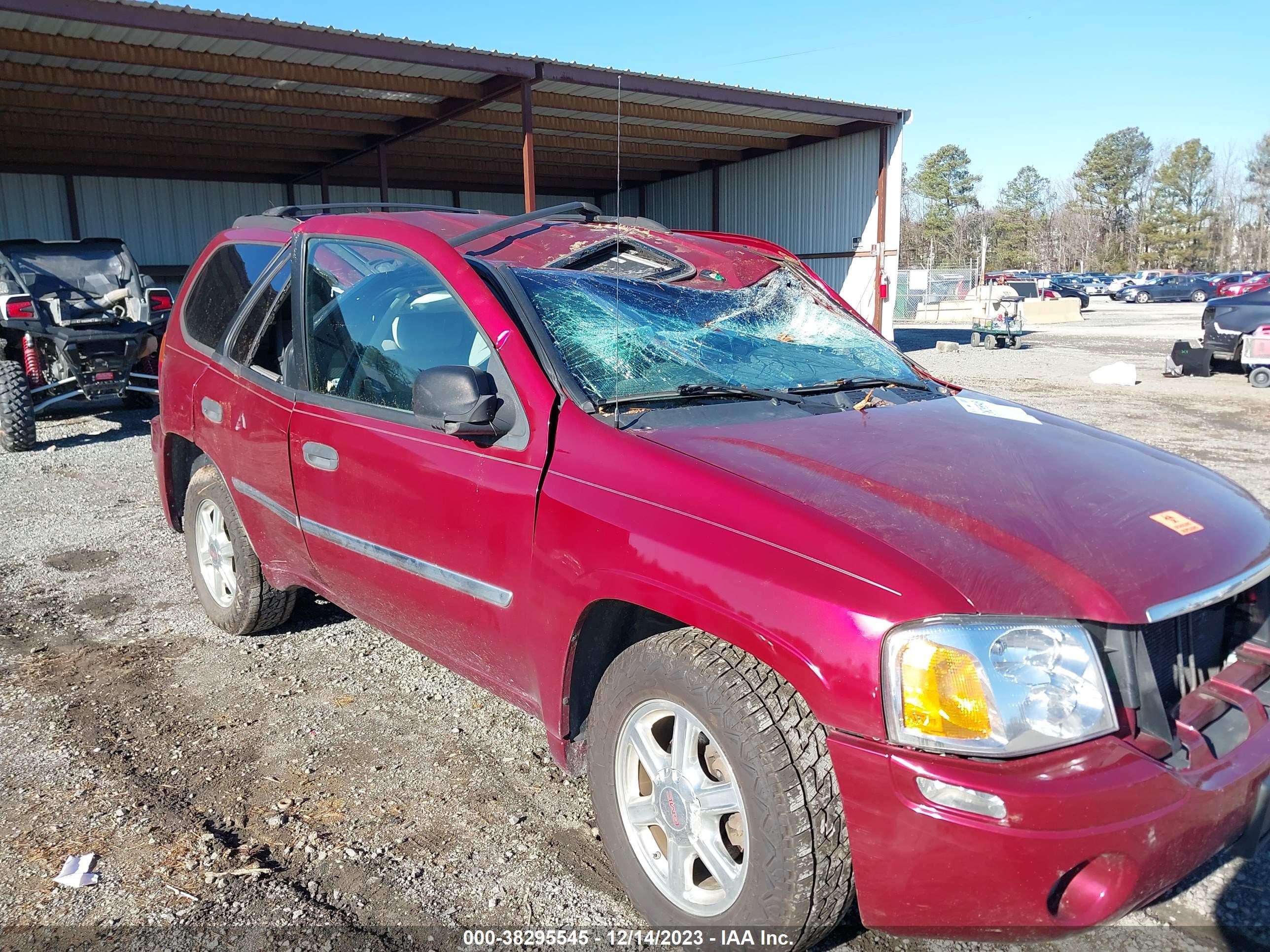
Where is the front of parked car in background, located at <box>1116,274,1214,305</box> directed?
to the viewer's left

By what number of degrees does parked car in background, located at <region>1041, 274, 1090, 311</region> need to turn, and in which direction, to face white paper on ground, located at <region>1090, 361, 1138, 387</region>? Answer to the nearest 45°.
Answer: approximately 45° to its right

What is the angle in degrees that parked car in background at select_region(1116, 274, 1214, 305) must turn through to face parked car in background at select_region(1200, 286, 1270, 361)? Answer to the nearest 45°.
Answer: approximately 90° to its left

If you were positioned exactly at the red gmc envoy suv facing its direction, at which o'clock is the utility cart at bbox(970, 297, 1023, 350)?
The utility cart is roughly at 8 o'clock from the red gmc envoy suv.

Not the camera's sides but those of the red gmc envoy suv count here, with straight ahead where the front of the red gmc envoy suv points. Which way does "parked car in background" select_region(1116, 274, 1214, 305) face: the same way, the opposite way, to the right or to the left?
the opposite way

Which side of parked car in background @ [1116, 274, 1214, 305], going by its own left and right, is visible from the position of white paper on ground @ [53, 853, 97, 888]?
left

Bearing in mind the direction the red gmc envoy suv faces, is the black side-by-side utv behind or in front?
behind

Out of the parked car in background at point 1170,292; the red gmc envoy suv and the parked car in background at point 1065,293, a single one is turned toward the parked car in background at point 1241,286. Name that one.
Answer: the parked car in background at point 1065,293
